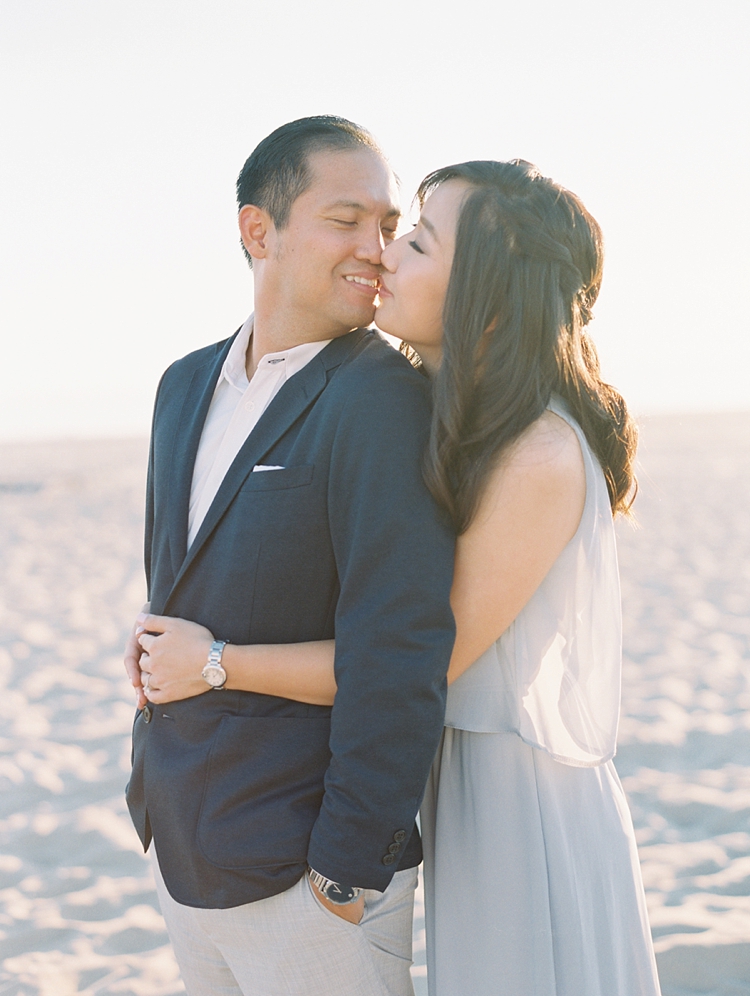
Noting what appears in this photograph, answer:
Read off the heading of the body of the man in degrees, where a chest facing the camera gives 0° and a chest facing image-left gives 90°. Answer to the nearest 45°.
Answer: approximately 45°

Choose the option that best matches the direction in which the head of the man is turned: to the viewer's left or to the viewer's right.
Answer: to the viewer's right

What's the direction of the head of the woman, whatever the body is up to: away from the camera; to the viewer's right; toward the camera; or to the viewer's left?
to the viewer's left

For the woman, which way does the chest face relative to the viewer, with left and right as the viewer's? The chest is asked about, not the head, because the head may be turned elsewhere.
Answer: facing to the left of the viewer
